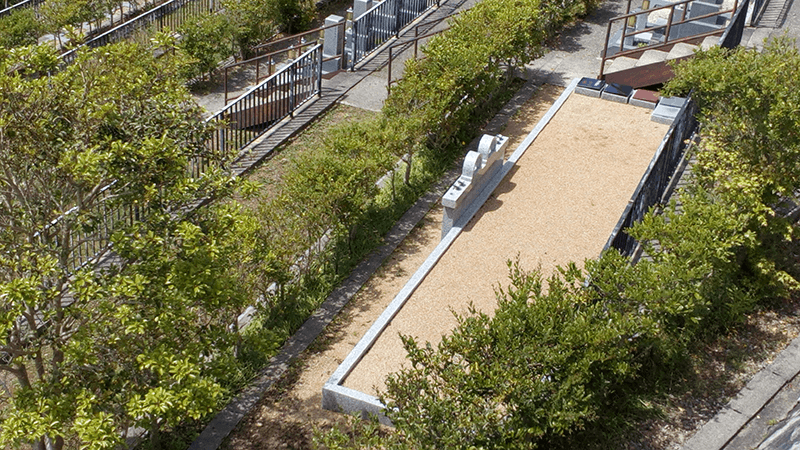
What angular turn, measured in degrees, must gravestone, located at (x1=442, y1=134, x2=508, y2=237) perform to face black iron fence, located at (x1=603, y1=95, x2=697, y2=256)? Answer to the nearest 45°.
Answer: approximately 45° to its left

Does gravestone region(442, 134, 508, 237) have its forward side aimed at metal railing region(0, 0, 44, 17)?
no

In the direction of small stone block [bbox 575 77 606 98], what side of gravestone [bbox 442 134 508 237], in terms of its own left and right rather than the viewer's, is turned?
left

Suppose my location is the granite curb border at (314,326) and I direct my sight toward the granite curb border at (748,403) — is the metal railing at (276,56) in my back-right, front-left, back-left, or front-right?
back-left

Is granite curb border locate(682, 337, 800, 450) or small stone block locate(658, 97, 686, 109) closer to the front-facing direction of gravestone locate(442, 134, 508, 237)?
the granite curb border

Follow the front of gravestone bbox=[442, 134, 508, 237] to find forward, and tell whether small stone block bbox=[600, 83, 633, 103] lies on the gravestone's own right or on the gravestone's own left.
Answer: on the gravestone's own left

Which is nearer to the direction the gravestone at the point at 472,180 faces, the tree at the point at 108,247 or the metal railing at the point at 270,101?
the tree

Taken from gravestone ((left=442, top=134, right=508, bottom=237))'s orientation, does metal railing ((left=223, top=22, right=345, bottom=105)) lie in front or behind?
behind

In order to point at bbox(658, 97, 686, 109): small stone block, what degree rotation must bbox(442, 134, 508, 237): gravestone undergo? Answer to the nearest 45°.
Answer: approximately 90° to its left

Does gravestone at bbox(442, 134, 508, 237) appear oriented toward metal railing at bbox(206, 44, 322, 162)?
no

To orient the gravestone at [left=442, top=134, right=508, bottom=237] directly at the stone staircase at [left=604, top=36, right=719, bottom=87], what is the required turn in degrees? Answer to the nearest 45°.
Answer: approximately 90° to its left

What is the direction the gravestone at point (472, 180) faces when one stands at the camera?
facing the viewer and to the right of the viewer

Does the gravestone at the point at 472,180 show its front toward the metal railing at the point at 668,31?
no

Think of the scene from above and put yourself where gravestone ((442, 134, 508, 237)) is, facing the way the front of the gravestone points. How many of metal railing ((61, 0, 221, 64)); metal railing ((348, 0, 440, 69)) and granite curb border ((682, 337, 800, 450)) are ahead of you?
1

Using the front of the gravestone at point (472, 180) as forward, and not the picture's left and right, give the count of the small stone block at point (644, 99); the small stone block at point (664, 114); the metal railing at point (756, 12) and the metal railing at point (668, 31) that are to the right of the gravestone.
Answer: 0

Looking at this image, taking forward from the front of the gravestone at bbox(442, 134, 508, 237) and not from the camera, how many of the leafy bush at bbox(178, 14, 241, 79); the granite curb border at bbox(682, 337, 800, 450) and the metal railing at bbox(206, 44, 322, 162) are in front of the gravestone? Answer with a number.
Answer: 1

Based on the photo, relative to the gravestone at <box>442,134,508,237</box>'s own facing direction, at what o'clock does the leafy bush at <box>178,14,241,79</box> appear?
The leafy bush is roughly at 6 o'clock from the gravestone.

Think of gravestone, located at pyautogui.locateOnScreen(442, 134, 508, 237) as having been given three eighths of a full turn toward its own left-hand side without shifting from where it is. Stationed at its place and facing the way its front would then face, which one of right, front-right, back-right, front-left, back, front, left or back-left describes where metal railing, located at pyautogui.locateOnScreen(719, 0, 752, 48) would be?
front-right

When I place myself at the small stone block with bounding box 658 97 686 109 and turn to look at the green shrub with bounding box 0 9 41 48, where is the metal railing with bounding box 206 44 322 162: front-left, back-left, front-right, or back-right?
front-left

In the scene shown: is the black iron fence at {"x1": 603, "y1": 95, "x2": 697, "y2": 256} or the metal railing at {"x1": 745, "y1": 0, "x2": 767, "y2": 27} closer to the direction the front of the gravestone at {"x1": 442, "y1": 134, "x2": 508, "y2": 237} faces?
the black iron fence
